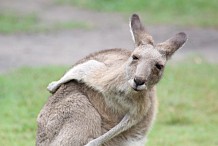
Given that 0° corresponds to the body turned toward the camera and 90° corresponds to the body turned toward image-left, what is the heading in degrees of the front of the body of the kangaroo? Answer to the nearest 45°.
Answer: approximately 315°
